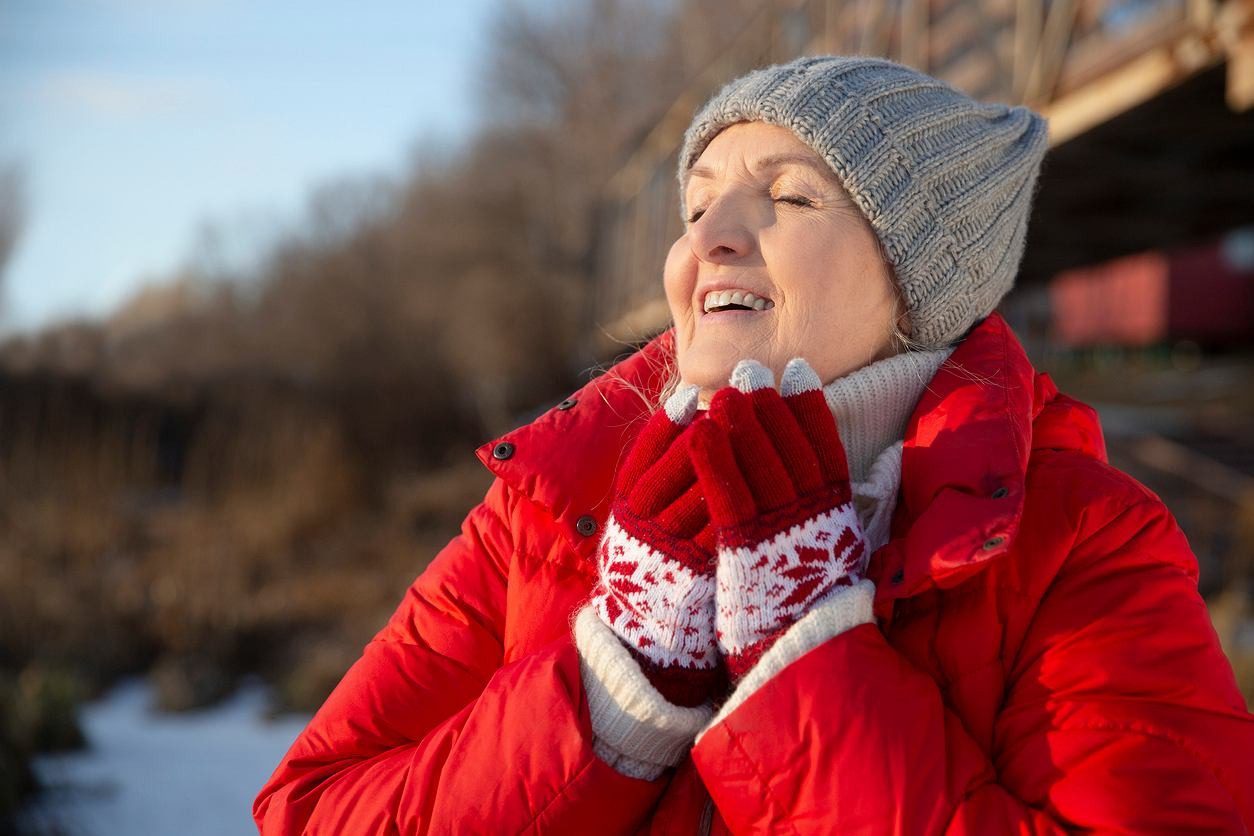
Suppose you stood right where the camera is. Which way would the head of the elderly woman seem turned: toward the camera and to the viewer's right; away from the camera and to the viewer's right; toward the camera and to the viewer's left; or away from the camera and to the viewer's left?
toward the camera and to the viewer's left

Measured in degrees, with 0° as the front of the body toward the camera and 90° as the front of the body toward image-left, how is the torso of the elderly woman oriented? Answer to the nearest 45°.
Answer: approximately 45°

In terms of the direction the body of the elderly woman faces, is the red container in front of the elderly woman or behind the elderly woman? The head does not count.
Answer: behind

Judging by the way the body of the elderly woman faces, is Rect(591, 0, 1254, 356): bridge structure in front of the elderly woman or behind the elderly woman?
behind
